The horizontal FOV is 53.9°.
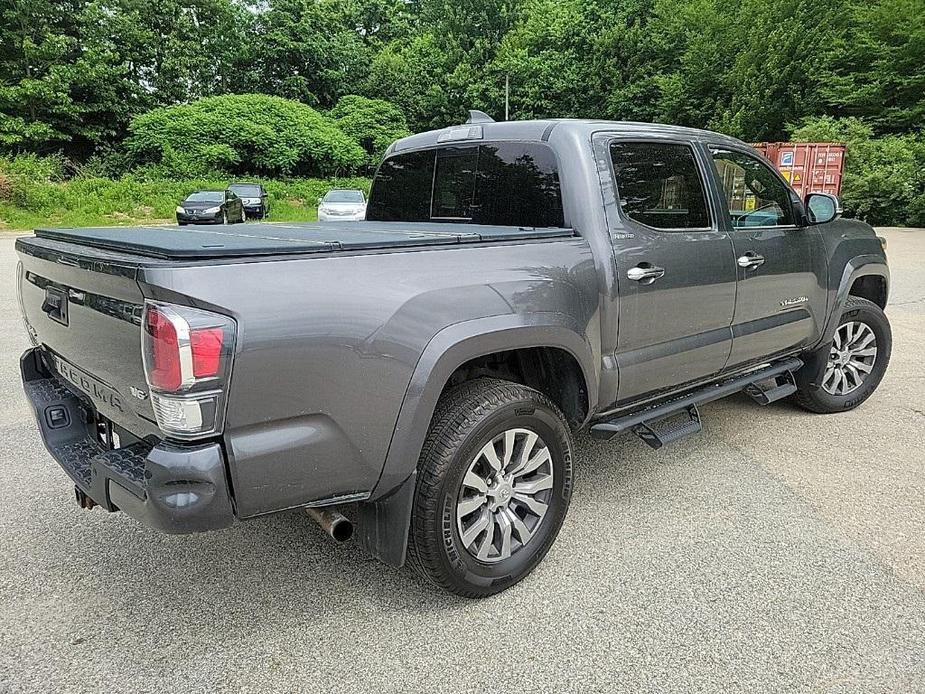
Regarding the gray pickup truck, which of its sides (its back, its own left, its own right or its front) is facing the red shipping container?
front

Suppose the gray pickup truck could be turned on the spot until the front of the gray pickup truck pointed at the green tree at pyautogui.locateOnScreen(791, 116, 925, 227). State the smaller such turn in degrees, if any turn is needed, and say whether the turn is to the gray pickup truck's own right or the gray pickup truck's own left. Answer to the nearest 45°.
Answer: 0° — it already faces it

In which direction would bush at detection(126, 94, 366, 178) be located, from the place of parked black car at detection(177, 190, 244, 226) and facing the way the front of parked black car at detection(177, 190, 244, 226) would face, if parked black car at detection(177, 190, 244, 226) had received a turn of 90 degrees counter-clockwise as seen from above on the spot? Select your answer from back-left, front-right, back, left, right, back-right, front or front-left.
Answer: back-left

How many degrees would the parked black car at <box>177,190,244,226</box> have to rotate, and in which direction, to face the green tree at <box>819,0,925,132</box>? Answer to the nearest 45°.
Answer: approximately 135° to its left

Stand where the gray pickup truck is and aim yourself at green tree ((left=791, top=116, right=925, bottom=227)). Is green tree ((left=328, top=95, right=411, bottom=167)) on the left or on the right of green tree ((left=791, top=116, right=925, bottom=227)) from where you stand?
left

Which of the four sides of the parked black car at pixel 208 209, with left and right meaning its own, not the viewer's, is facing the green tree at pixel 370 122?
back

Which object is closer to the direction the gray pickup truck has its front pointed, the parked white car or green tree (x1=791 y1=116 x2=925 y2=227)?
the green tree

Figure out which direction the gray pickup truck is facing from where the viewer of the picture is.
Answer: facing away from the viewer and to the right of the viewer

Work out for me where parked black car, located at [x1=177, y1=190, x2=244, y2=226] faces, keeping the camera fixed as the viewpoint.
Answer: facing the viewer and to the left of the viewer

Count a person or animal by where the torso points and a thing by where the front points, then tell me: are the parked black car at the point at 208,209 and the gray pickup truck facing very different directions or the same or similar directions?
very different directions

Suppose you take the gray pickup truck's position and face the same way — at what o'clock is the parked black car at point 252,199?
The parked black car is roughly at 10 o'clock from the gray pickup truck.
